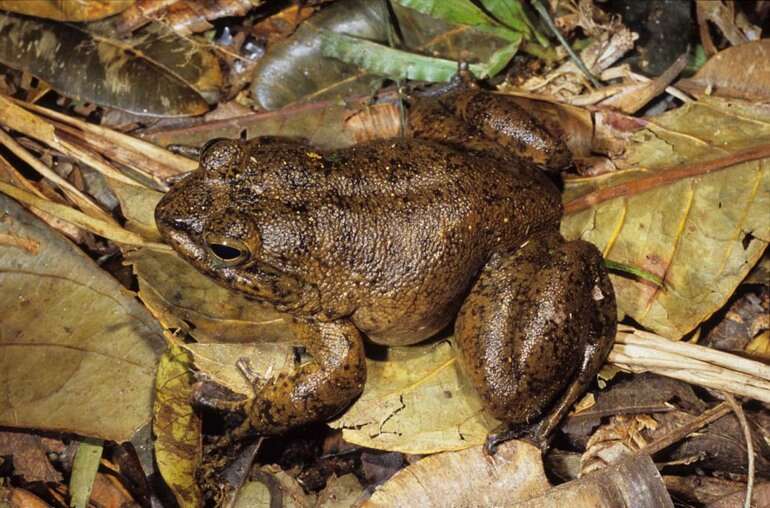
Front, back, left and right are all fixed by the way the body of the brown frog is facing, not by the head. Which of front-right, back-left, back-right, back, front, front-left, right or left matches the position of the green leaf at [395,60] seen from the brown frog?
right

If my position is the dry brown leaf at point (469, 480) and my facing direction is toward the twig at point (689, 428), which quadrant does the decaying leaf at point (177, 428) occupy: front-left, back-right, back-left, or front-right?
back-left

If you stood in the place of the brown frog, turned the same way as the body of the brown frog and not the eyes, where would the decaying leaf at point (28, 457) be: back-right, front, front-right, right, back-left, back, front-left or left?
front

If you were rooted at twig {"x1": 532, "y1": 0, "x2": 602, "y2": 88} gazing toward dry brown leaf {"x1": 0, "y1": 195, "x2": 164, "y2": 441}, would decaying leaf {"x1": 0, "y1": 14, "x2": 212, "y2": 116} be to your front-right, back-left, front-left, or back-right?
front-right

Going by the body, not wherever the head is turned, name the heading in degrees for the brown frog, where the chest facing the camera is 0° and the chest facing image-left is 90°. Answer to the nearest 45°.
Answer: approximately 90°

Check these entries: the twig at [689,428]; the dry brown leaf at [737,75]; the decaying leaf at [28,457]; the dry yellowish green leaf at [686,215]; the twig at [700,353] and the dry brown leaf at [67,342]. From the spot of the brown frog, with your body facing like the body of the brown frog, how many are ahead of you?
2

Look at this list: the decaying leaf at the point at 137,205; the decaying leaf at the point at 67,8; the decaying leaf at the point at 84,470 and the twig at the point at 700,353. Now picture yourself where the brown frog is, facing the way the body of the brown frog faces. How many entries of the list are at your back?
1

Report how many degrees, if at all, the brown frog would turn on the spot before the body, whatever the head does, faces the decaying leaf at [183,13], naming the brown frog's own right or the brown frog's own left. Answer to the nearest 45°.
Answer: approximately 45° to the brown frog's own right

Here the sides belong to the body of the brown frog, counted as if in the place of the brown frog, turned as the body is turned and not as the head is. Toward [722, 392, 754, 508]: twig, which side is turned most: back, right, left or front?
back

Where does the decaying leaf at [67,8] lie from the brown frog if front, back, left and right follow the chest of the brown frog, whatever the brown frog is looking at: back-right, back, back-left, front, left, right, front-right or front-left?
front-right

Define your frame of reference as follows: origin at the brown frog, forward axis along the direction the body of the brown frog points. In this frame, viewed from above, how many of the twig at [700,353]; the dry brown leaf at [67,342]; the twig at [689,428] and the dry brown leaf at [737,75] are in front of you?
1

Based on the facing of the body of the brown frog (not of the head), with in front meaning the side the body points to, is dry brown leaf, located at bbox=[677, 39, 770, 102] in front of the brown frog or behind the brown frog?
behind

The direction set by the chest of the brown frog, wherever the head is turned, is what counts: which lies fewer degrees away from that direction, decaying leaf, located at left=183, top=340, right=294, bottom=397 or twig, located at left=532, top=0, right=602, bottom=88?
the decaying leaf

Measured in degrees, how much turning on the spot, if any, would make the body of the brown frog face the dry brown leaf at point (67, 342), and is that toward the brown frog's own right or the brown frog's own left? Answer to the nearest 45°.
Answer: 0° — it already faces it
